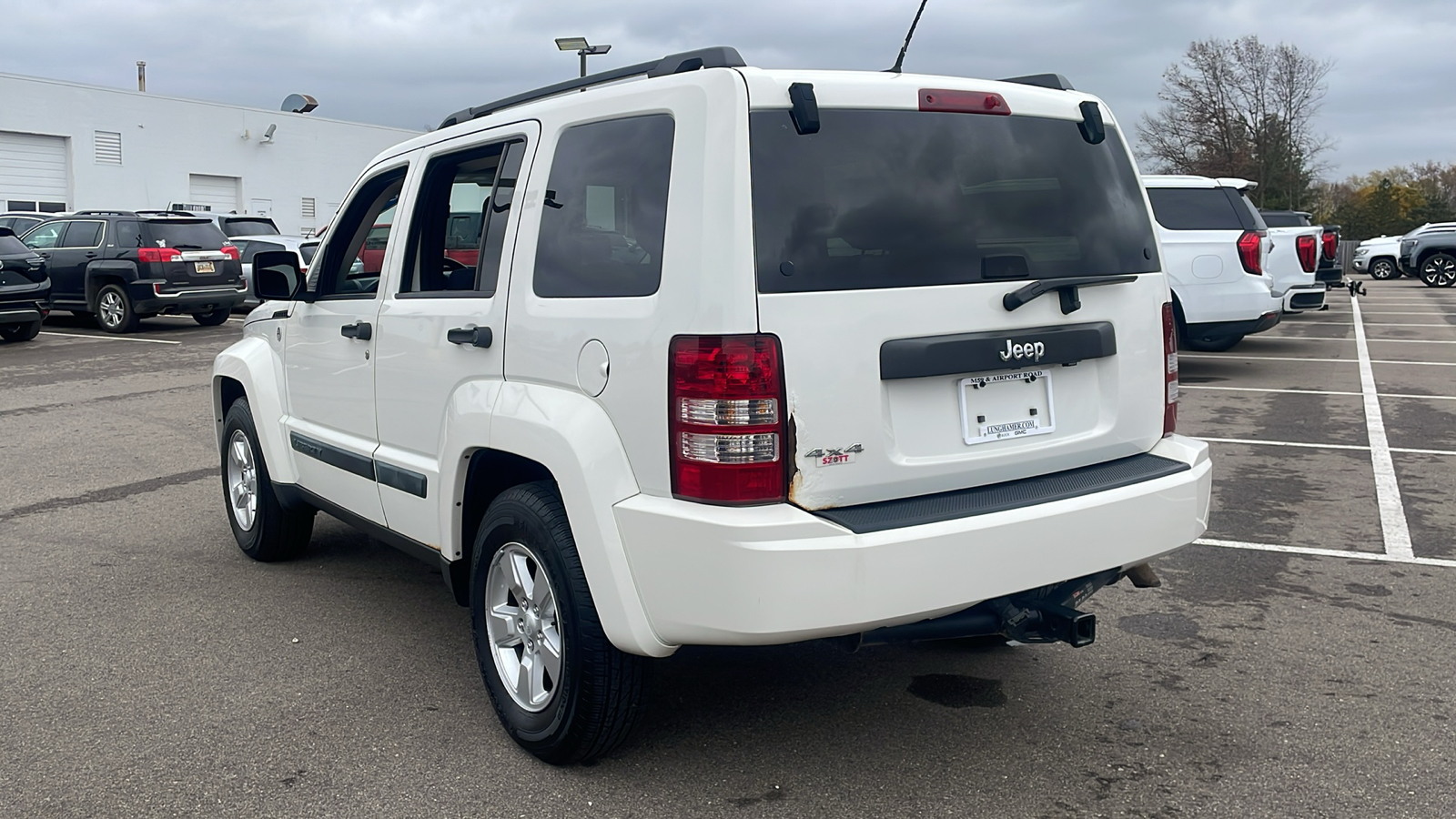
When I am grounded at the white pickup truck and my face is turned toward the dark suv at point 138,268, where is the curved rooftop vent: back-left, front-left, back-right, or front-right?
front-right

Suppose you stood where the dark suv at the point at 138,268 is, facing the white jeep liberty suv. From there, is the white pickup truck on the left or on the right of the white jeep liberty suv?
left

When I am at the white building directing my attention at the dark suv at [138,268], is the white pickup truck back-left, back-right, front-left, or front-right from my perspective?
front-left

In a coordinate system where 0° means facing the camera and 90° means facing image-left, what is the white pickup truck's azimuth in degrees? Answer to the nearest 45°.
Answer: approximately 135°

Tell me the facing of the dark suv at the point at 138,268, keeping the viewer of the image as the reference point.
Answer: facing away from the viewer and to the left of the viewer

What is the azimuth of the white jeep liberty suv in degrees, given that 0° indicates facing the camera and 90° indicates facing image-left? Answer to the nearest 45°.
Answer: approximately 135°

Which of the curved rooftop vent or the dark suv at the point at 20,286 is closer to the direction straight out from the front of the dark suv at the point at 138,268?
the curved rooftop vent

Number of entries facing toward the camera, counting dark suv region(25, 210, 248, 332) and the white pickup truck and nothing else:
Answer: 0

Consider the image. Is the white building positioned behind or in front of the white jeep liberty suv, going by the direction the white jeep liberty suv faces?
in front

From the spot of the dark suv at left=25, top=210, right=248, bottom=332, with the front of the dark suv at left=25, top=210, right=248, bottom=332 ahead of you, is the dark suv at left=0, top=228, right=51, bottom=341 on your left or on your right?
on your left

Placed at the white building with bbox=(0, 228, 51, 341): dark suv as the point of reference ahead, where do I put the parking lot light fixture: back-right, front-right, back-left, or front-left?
front-left

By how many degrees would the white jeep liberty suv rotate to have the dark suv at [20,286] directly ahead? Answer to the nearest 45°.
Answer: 0° — it already faces it

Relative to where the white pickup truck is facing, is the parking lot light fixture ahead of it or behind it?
ahead

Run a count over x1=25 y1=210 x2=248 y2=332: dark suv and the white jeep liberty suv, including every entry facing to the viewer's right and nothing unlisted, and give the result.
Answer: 0

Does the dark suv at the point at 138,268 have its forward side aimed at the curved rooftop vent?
no
